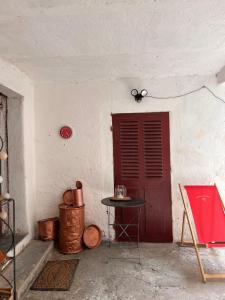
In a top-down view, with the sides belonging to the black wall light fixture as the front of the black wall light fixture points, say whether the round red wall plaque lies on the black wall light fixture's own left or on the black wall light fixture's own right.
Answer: on the black wall light fixture's own right

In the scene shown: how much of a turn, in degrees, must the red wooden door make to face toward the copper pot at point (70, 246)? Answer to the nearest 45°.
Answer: approximately 90° to its right

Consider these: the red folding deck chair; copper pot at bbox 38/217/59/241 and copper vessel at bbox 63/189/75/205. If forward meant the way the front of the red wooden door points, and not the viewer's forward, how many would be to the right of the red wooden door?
2

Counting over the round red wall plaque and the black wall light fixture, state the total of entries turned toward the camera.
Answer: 2

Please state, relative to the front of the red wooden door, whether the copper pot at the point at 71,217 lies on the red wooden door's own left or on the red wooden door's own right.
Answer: on the red wooden door's own right

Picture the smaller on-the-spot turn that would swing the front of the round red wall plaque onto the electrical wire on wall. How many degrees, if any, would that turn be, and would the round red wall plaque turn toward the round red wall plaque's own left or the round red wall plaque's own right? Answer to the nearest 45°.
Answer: approximately 90° to the round red wall plaque's own left

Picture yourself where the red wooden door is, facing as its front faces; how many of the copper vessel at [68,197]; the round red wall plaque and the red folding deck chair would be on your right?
2

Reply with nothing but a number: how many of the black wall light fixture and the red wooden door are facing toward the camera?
2

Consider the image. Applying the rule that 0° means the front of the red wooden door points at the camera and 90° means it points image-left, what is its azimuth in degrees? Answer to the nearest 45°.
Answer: approximately 0°

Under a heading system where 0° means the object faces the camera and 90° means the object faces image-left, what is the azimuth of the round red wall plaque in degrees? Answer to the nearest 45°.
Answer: approximately 0°

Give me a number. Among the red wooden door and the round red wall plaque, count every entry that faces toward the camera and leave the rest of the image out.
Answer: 2
